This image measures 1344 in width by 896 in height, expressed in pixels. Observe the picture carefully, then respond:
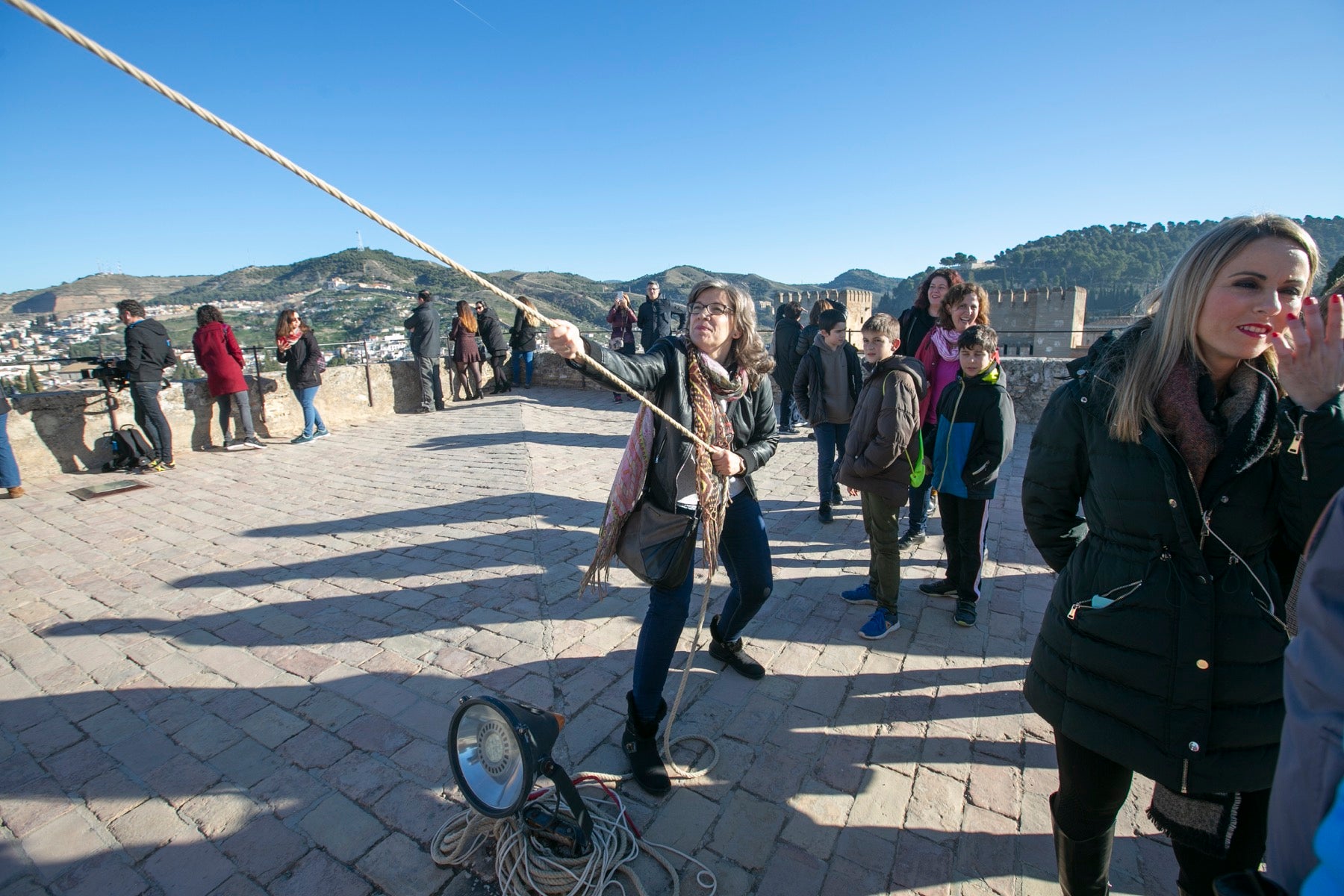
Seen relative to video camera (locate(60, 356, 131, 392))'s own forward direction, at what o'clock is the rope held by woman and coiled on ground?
The rope held by woman and coiled on ground is roughly at 9 o'clock from the video camera.

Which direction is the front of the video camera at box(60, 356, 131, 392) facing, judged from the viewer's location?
facing to the left of the viewer

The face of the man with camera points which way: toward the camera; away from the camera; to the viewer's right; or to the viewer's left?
to the viewer's left

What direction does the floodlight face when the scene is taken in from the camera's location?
facing the viewer and to the left of the viewer

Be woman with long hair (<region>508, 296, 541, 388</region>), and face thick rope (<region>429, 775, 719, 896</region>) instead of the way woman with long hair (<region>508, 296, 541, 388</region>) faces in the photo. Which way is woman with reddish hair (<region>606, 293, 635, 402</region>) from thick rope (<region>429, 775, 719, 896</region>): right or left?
left

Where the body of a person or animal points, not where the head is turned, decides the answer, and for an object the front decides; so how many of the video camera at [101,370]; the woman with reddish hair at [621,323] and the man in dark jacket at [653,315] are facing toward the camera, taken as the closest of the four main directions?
2

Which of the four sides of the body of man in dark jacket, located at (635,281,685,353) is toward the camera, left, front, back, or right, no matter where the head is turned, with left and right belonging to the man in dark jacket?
front

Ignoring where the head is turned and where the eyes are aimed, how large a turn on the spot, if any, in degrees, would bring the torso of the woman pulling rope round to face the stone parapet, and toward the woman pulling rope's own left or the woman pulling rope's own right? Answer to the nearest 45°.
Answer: approximately 90° to the woman pulling rope's own right

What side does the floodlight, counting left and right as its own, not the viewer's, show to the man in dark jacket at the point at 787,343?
back

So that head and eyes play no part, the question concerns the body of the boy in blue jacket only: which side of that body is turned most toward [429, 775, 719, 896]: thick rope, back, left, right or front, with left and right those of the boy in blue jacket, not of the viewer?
front

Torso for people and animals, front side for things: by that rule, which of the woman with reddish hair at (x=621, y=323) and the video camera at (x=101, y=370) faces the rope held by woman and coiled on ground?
the woman with reddish hair

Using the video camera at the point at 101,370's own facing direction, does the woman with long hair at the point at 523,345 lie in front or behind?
behind

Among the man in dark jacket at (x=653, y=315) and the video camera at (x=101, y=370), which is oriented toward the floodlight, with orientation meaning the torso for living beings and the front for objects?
the man in dark jacket

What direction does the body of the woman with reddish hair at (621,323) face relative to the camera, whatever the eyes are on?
toward the camera

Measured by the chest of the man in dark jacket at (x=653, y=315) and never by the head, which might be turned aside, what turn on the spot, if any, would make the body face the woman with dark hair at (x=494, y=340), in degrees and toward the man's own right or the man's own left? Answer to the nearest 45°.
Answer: approximately 135° to the man's own right

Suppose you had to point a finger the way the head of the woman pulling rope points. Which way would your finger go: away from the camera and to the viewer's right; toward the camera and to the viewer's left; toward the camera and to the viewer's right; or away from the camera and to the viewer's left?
toward the camera and to the viewer's left

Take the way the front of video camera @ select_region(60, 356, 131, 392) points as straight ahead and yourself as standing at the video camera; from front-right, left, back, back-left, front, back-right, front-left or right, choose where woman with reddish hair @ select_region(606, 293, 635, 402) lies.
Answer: back
